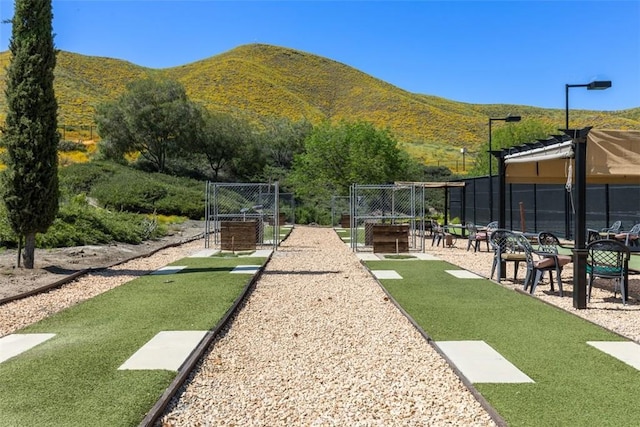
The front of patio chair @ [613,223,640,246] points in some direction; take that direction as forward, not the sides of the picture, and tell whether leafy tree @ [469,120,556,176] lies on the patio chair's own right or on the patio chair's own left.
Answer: on the patio chair's own right

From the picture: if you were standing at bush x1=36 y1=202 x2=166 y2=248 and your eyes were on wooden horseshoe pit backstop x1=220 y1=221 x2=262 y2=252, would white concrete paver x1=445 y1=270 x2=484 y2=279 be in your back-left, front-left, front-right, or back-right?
front-right

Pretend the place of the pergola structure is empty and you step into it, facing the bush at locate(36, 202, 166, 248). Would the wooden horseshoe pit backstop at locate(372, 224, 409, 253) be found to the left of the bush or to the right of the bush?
right

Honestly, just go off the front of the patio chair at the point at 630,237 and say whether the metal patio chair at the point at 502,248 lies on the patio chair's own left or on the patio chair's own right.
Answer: on the patio chair's own left

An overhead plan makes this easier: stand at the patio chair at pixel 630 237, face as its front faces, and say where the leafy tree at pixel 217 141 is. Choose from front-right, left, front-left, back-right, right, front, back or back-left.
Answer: front-right

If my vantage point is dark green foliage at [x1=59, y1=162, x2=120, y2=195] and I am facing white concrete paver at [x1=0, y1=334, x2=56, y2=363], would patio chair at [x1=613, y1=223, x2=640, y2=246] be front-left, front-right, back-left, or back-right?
front-left

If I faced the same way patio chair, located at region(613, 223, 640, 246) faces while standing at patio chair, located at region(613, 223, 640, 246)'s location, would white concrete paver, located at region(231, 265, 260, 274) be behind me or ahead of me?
ahead

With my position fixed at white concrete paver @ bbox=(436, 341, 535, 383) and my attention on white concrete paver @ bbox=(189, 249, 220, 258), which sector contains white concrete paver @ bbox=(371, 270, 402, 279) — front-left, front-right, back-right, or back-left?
front-right

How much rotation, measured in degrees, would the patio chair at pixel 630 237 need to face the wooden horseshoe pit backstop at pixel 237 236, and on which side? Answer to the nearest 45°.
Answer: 0° — it already faces it
